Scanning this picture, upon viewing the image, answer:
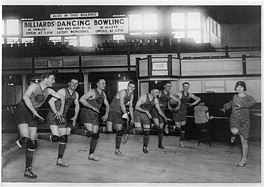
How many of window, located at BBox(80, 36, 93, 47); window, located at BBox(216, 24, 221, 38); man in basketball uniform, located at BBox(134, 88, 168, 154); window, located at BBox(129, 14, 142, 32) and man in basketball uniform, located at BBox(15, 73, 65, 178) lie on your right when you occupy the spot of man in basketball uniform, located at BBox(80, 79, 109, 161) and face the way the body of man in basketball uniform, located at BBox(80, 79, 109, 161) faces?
1

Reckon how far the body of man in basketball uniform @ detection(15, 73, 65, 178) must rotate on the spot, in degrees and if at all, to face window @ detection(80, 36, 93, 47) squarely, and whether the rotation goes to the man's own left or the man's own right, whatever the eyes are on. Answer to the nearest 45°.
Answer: approximately 135° to the man's own left

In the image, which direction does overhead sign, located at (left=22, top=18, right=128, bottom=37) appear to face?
toward the camera

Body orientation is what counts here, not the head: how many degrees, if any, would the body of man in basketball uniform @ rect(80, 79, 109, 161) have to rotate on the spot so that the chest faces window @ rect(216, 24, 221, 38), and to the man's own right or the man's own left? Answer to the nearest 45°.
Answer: approximately 90° to the man's own left

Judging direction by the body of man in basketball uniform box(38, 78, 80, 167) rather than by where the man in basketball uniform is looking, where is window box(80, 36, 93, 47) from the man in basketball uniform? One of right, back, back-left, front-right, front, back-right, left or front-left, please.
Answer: back-left
